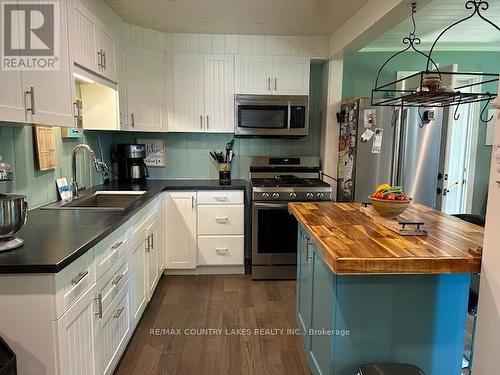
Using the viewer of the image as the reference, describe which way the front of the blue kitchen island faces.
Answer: facing to the left of the viewer

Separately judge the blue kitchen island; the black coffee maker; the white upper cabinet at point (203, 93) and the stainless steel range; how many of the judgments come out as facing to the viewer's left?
1

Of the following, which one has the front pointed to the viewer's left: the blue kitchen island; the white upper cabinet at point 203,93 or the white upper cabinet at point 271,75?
the blue kitchen island

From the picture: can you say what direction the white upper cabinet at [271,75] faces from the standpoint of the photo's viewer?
facing the viewer

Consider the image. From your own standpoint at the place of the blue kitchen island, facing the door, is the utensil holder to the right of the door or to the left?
left

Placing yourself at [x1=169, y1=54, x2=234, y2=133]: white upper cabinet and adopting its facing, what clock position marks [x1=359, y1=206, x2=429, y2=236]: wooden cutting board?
The wooden cutting board is roughly at 11 o'clock from the white upper cabinet.

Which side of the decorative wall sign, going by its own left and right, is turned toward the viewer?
front

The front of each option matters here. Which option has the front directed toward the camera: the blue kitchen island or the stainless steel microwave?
the stainless steel microwave

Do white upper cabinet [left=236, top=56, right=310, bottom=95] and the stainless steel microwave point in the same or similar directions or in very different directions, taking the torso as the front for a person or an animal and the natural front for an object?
same or similar directions

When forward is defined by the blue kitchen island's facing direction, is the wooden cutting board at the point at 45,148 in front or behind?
in front

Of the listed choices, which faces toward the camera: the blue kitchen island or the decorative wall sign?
the decorative wall sign

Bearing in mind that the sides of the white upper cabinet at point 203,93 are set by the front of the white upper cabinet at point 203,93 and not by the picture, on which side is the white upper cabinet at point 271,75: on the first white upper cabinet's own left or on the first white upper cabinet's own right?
on the first white upper cabinet's own left

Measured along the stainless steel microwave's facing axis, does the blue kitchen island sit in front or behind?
in front

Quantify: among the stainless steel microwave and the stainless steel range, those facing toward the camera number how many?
2

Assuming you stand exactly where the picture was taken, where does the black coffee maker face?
facing the viewer and to the right of the viewer

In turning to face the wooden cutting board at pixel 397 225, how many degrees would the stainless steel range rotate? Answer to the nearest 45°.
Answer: approximately 45° to its left

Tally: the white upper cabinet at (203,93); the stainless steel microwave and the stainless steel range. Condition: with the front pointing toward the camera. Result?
3

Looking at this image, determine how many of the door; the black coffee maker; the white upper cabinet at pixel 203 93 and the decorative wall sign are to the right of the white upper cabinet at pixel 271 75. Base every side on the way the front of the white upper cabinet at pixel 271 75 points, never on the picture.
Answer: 3

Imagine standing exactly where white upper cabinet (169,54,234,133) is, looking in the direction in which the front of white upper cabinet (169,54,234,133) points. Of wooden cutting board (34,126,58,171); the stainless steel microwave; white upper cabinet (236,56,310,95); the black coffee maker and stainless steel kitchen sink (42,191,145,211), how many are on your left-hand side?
2

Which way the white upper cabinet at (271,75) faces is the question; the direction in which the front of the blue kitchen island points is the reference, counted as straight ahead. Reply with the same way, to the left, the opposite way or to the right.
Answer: to the left
